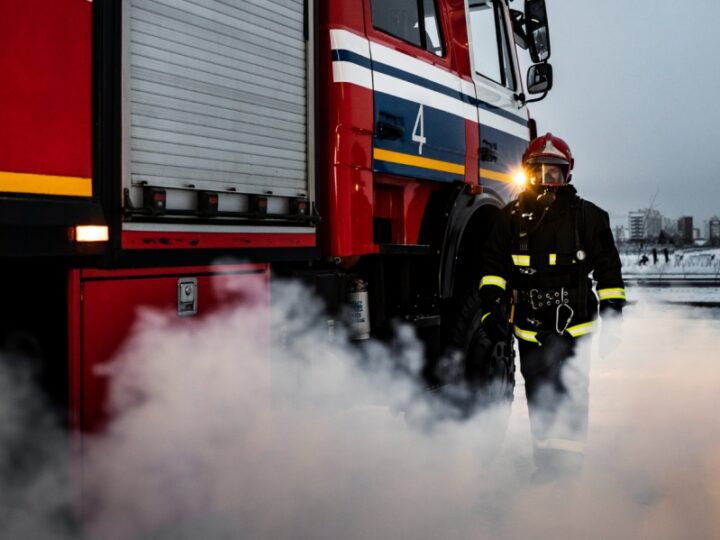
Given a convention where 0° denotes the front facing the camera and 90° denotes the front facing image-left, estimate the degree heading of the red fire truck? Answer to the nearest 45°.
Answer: approximately 225°

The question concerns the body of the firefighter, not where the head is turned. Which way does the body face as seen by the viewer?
toward the camera

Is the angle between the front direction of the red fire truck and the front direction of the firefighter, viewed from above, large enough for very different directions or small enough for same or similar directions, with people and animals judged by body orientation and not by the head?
very different directions

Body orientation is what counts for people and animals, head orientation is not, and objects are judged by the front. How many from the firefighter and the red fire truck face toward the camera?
1
